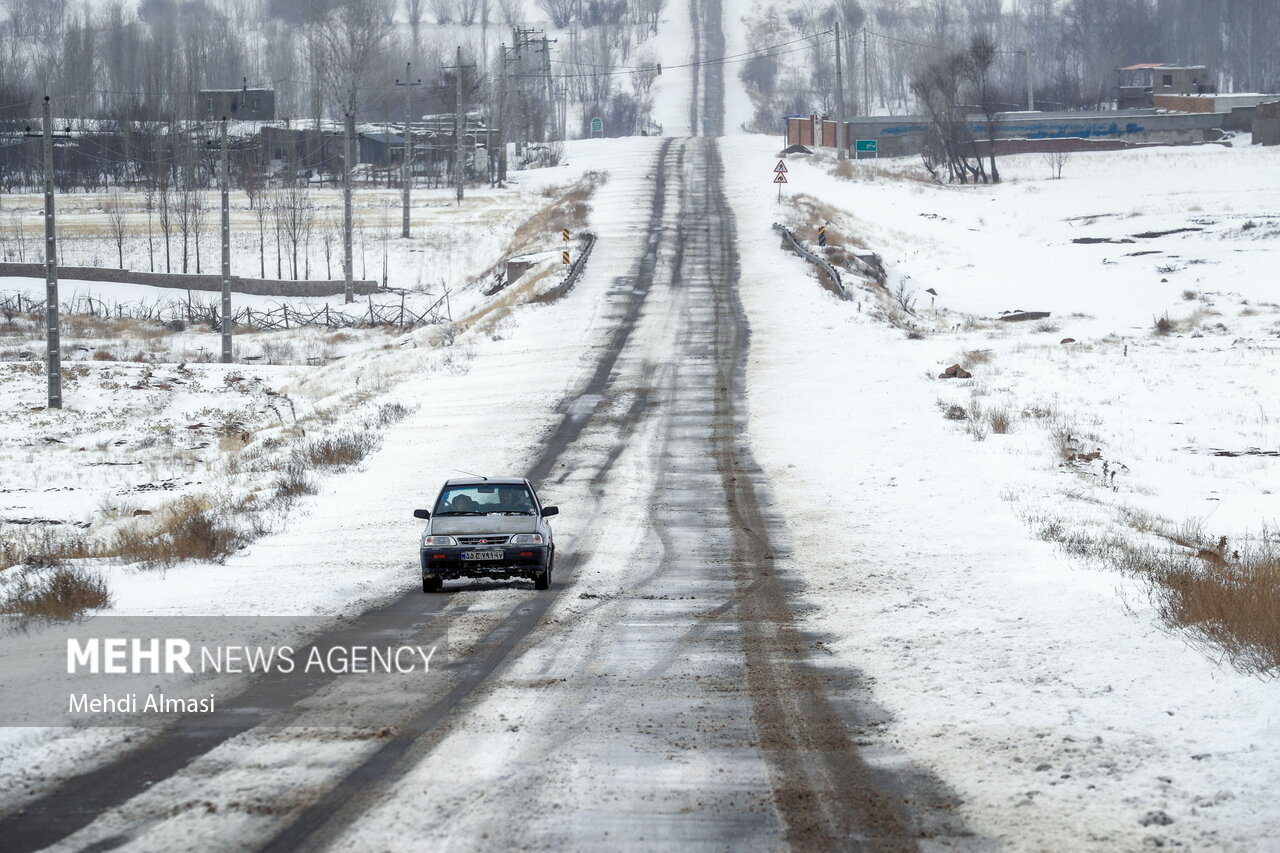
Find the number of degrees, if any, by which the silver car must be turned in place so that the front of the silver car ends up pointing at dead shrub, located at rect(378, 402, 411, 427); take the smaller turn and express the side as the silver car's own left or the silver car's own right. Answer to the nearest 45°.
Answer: approximately 180°

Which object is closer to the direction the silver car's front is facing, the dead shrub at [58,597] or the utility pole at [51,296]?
the dead shrub

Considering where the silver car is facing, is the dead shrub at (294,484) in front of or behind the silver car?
behind

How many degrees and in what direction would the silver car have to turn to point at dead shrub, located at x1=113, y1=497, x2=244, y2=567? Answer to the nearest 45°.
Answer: approximately 135° to its right

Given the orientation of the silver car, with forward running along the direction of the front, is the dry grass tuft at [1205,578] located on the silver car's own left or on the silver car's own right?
on the silver car's own left

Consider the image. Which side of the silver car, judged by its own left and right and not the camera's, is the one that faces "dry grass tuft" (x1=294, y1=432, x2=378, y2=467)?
back

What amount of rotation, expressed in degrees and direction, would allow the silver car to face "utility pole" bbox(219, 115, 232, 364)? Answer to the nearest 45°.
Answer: approximately 180°

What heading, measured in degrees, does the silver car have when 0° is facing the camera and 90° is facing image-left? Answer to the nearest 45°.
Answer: approximately 0°
